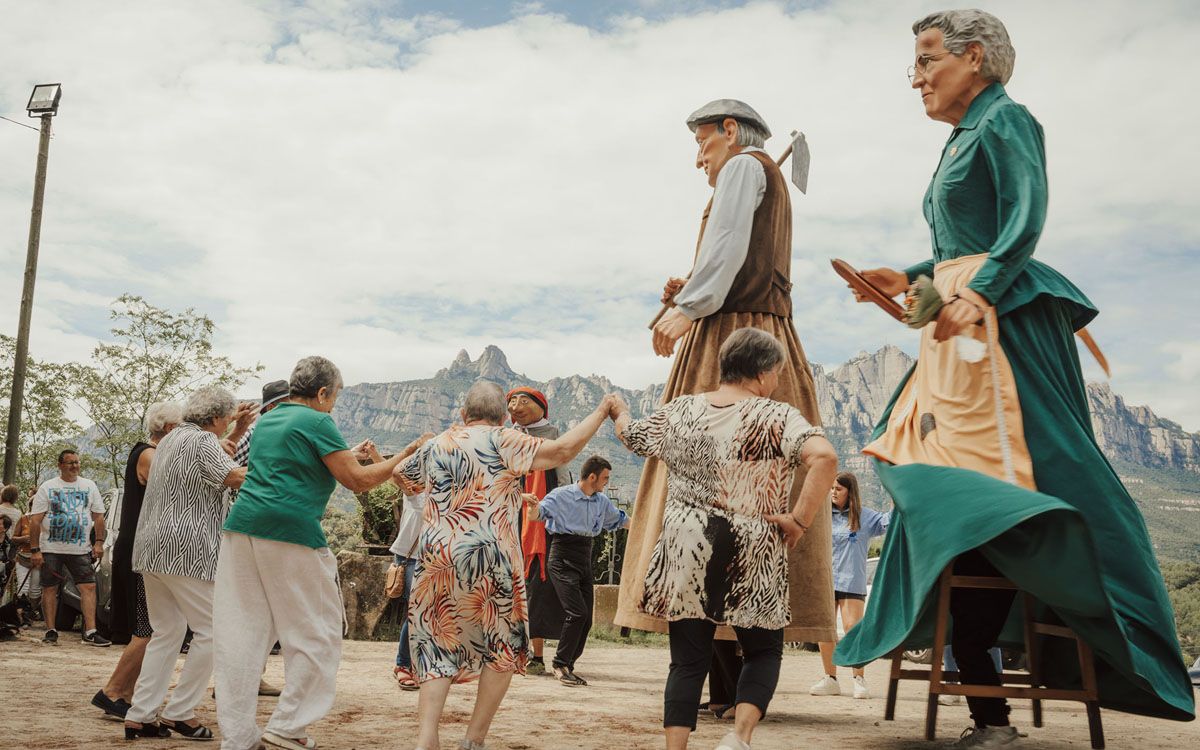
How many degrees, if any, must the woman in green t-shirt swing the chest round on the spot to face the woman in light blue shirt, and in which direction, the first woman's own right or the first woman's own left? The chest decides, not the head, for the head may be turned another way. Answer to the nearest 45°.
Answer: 0° — they already face them

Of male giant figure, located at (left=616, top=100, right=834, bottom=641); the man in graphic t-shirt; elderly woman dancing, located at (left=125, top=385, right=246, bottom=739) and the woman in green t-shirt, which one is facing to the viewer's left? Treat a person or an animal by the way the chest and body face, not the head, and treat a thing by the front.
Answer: the male giant figure

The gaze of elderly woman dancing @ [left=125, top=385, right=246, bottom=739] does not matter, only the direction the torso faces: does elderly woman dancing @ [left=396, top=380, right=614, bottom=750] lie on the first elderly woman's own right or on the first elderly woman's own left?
on the first elderly woman's own right

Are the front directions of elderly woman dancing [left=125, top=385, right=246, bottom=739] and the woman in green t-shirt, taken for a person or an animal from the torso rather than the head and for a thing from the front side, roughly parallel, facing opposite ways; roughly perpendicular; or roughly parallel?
roughly parallel

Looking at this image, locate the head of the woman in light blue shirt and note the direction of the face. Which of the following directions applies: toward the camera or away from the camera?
toward the camera

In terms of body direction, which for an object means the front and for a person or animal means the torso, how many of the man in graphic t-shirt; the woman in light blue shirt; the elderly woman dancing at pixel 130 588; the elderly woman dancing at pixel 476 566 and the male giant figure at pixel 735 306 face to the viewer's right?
1

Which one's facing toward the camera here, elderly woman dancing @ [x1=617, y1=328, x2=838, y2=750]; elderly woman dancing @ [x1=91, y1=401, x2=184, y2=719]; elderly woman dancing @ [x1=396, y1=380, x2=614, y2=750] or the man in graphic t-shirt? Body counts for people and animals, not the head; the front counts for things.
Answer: the man in graphic t-shirt

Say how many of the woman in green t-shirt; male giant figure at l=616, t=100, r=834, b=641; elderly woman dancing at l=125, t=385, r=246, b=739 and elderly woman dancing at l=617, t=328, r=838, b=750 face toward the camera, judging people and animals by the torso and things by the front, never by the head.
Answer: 0

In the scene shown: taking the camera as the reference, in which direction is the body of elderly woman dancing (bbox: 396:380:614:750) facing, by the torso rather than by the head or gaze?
away from the camera

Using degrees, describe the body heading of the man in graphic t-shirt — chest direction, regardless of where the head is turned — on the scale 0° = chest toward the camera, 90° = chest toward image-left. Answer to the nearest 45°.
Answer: approximately 0°

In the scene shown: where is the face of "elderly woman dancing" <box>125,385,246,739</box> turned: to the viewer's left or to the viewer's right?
to the viewer's right

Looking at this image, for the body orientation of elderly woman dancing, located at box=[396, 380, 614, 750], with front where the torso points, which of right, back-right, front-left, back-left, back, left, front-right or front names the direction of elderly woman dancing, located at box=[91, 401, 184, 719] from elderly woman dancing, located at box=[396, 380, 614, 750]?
front-left

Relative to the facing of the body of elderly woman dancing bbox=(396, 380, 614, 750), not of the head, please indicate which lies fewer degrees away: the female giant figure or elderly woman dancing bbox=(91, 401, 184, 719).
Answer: the elderly woman dancing

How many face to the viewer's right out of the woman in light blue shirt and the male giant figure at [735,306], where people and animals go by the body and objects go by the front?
0

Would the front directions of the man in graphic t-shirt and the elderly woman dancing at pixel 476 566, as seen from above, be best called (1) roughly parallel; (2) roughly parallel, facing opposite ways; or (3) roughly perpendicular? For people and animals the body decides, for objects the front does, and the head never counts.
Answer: roughly parallel, facing opposite ways

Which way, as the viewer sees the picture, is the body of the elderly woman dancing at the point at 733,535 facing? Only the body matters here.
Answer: away from the camera
